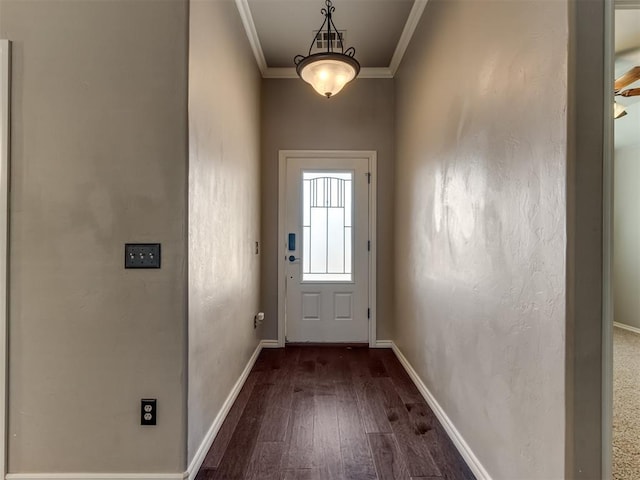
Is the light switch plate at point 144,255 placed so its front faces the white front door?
no

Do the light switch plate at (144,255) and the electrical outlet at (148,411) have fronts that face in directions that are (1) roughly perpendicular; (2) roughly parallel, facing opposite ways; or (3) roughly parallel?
roughly parallel

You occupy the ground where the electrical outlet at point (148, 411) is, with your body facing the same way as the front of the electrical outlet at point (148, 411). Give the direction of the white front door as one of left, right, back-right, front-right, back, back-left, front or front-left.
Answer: back-left

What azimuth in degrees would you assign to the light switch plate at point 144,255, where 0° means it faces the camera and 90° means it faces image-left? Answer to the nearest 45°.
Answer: approximately 0°

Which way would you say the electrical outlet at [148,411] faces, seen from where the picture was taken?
facing the viewer

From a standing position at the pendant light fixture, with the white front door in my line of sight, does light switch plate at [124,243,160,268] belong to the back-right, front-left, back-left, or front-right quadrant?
back-left

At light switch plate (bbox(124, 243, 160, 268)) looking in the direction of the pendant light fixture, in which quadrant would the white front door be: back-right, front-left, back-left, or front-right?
front-left

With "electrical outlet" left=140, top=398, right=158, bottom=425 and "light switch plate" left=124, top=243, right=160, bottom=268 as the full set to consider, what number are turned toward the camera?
2

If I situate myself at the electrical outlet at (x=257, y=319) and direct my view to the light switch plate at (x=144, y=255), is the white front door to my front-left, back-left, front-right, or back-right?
back-left

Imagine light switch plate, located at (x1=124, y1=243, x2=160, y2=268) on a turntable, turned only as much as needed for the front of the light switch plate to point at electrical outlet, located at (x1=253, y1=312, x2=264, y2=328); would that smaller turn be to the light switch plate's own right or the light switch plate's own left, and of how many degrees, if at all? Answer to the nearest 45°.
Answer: approximately 135° to the light switch plate's own left

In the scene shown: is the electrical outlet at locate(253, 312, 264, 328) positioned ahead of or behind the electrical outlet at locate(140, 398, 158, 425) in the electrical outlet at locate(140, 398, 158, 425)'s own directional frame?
behind
